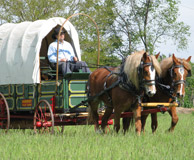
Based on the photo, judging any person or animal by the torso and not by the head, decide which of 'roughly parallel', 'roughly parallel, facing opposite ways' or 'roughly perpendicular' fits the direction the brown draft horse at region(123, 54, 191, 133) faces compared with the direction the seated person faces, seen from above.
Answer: roughly parallel

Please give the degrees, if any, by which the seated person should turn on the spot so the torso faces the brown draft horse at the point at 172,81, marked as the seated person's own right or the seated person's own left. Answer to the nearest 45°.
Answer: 0° — they already face it

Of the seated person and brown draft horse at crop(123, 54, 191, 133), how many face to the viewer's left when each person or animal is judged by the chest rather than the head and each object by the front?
0

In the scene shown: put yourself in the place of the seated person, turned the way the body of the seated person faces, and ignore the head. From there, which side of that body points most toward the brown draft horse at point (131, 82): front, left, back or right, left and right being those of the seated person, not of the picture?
front

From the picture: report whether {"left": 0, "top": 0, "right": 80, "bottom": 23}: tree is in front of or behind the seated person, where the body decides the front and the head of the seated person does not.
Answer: behind

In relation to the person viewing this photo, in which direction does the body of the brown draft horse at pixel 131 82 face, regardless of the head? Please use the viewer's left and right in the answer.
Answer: facing the viewer and to the right of the viewer

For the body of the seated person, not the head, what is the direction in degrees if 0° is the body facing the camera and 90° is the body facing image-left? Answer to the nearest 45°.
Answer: approximately 315°

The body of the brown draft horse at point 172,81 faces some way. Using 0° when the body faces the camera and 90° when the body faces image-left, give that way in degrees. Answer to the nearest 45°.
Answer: approximately 315°

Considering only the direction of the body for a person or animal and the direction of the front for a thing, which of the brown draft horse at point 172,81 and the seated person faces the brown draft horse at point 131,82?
the seated person

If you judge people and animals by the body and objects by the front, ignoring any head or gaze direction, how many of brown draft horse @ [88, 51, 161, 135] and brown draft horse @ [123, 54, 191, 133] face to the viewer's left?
0

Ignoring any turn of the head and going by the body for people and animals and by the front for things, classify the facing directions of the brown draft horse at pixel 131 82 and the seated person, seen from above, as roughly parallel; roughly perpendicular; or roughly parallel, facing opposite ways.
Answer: roughly parallel

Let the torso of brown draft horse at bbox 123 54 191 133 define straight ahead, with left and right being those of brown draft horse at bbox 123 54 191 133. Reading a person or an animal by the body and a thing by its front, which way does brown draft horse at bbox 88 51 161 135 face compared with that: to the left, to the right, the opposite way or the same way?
the same way

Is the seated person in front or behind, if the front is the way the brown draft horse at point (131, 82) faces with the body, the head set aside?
behind

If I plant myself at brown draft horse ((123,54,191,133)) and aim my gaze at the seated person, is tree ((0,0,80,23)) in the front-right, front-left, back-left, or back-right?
front-right
